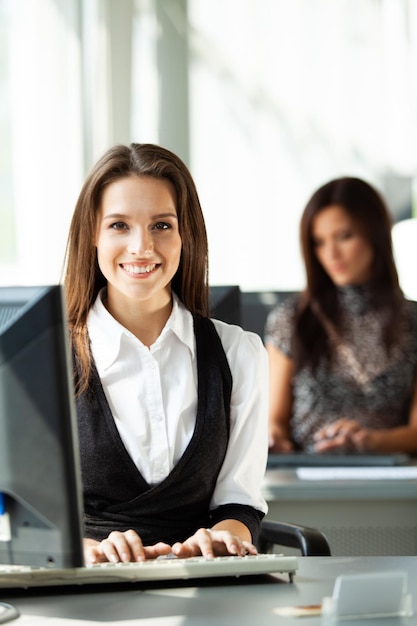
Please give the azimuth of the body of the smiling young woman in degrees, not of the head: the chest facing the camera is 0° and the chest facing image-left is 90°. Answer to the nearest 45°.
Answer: approximately 0°

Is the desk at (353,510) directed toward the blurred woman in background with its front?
yes

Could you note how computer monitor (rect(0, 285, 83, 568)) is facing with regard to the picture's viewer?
facing away from the viewer and to the right of the viewer

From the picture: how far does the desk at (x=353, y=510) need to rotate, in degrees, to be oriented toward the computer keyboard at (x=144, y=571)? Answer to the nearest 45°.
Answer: approximately 180°

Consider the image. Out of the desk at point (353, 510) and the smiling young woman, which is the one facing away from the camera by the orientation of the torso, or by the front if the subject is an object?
the desk

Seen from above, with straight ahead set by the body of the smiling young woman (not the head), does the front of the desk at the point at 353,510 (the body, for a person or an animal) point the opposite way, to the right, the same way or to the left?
the opposite way

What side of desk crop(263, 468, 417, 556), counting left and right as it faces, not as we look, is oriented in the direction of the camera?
back

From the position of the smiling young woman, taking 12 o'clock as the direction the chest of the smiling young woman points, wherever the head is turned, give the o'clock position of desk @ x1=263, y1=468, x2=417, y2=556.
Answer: The desk is roughly at 7 o'clock from the smiling young woman.

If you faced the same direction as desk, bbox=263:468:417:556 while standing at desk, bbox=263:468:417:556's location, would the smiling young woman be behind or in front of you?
behind

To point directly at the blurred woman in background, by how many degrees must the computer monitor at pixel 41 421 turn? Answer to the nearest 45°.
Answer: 0° — it already faces them

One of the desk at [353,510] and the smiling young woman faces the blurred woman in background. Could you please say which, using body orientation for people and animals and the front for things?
the desk
